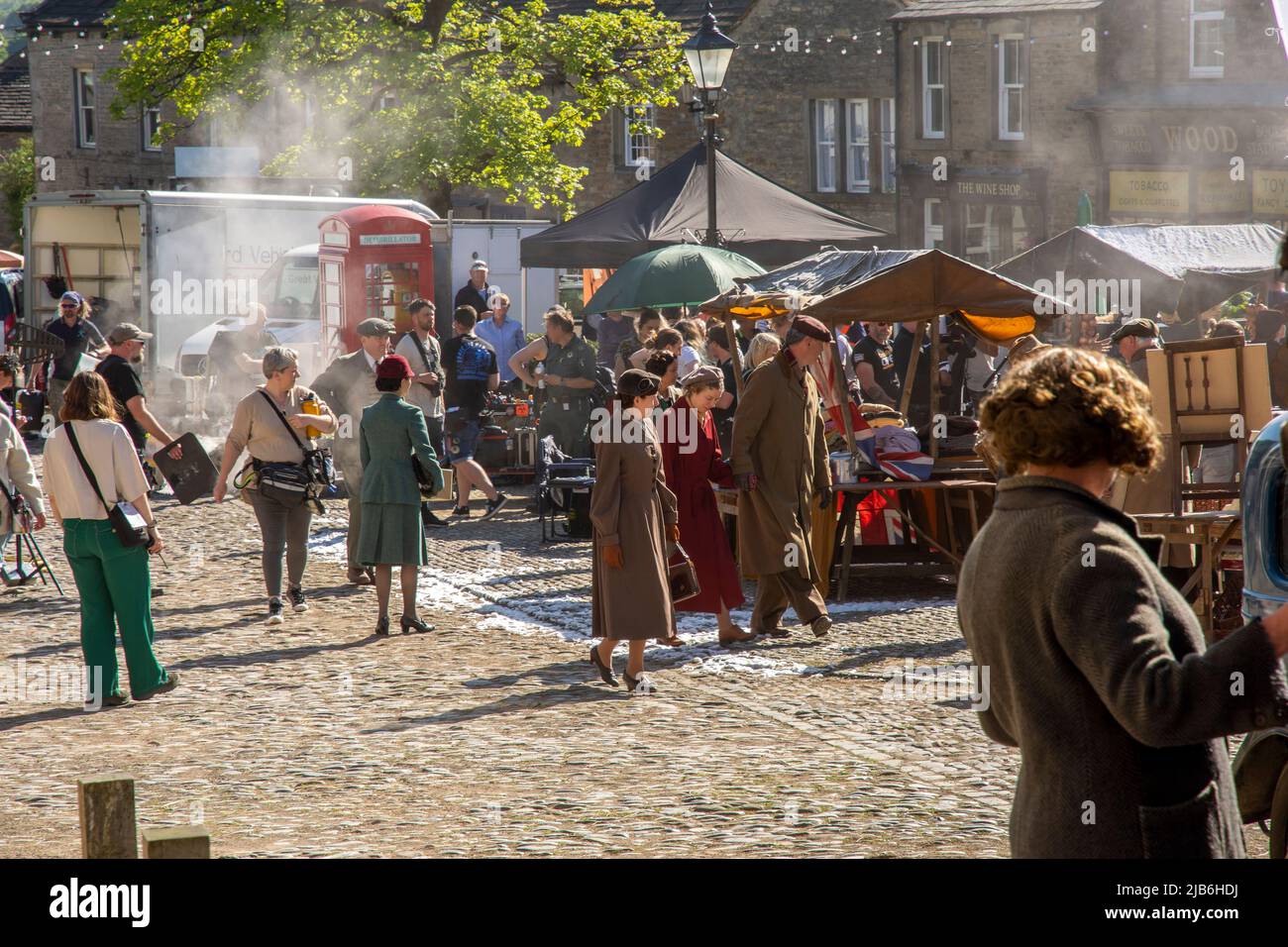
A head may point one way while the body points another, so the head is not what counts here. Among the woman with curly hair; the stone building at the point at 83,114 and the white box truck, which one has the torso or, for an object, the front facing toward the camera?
the stone building

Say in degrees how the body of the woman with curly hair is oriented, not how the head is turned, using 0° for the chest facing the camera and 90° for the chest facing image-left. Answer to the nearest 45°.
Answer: approximately 225°

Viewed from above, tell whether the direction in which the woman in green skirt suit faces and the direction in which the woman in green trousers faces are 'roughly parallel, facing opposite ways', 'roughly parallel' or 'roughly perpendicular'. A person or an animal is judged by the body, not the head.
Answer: roughly parallel

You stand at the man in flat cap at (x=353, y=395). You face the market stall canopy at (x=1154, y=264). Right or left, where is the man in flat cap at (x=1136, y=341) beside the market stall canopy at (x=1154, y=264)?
right

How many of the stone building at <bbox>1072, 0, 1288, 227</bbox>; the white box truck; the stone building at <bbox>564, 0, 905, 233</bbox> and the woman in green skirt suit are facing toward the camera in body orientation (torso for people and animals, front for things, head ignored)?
2

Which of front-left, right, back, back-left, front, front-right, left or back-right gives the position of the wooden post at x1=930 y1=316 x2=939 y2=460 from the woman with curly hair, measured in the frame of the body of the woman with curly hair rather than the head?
front-left

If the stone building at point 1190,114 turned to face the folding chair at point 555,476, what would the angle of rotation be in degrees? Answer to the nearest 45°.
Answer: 0° — it already faces it

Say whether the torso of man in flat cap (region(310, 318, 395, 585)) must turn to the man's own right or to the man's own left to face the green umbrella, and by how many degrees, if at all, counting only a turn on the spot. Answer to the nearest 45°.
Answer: approximately 90° to the man's own left

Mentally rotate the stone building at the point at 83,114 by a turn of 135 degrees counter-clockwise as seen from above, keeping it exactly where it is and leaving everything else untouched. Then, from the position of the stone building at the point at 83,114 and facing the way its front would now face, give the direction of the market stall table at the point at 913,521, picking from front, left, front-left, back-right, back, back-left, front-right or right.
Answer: back-right

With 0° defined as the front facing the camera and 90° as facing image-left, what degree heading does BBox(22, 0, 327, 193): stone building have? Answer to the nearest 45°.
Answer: approximately 0°

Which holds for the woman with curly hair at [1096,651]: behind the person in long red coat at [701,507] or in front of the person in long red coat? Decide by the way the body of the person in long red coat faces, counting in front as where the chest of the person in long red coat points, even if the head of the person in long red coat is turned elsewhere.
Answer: in front

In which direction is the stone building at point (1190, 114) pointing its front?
toward the camera

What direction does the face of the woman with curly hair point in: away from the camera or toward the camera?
away from the camera
